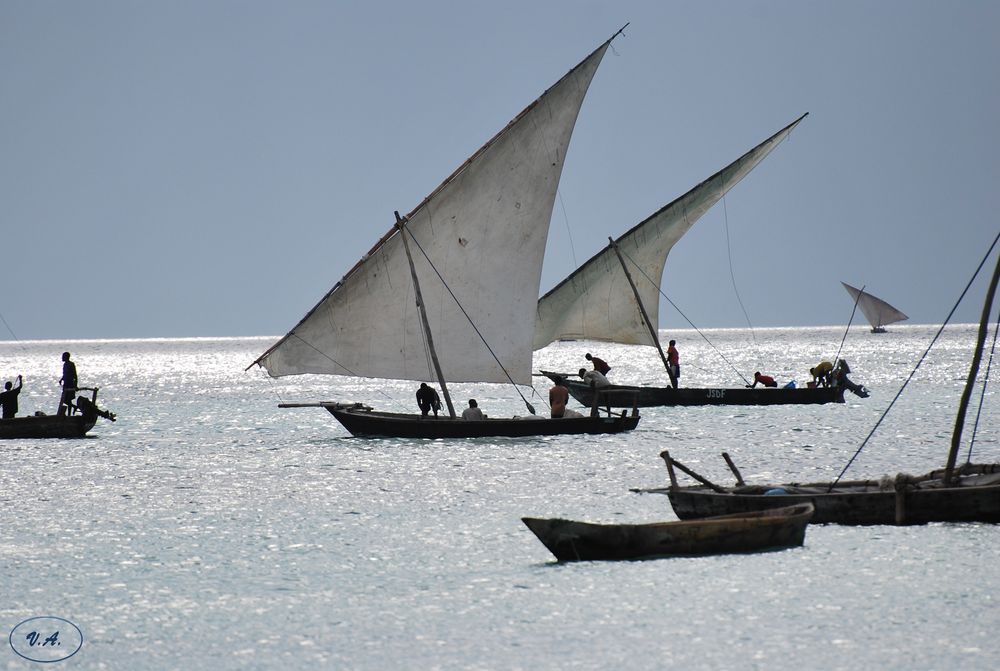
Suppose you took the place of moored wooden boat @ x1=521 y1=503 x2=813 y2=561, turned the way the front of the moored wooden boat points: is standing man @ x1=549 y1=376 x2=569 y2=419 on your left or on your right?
on your right

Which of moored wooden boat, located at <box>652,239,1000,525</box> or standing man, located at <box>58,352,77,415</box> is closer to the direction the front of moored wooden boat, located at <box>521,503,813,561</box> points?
the standing man

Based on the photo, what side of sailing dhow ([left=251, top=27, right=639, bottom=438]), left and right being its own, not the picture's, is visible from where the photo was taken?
left

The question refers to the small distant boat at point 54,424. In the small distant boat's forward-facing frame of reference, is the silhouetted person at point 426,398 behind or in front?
behind

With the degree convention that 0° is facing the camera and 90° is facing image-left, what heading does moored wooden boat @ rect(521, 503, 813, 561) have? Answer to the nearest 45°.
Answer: approximately 90°

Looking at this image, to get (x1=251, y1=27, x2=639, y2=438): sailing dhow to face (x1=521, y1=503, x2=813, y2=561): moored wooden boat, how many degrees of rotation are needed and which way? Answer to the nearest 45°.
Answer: approximately 90° to its left

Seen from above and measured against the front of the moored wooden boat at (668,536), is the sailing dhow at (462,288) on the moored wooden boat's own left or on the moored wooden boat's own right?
on the moored wooden boat's own right
